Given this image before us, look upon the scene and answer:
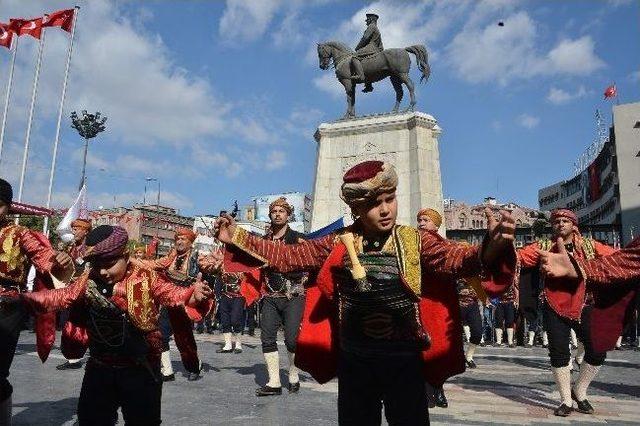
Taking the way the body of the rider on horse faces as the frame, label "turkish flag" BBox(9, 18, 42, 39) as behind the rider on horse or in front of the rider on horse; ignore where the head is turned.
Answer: in front

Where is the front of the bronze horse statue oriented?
to the viewer's left

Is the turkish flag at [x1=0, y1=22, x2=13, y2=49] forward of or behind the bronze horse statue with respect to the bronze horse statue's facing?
forward

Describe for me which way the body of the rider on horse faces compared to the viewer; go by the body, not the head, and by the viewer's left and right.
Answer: facing to the left of the viewer

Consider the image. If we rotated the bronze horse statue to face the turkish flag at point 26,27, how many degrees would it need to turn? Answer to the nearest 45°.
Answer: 0° — it already faces it

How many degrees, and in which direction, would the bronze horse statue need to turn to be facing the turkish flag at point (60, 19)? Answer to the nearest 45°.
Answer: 0° — it already faces it

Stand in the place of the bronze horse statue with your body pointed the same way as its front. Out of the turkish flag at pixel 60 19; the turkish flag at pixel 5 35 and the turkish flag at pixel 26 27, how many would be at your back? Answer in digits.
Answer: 0

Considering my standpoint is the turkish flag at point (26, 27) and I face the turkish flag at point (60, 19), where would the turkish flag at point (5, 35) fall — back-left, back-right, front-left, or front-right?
back-left
